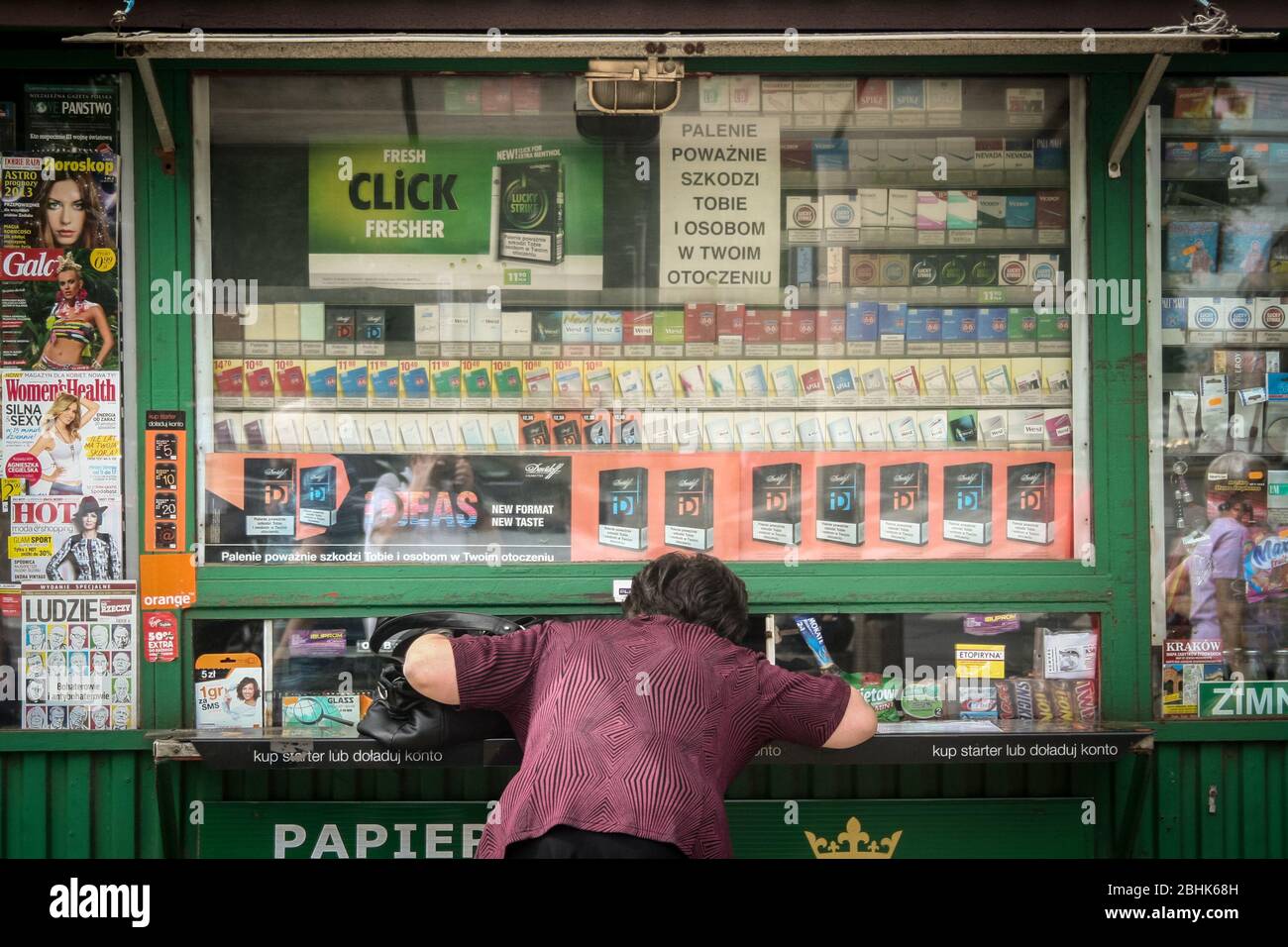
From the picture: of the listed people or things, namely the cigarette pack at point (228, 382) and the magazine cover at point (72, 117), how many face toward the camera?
2

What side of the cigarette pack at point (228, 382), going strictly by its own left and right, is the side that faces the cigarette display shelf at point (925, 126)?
left

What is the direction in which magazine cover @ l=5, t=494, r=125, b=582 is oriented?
toward the camera

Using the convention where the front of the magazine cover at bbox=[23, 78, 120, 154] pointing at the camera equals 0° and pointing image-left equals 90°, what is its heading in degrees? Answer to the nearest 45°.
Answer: approximately 0°

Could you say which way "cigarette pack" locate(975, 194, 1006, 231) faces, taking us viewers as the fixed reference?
facing the viewer

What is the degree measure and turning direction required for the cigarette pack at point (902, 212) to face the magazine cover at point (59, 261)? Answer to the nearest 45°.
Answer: approximately 90° to its right

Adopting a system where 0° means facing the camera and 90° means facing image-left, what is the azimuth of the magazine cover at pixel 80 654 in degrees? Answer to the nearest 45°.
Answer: approximately 0°

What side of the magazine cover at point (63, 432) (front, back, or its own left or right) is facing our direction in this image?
front

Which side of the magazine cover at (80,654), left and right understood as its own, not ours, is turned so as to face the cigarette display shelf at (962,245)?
left
